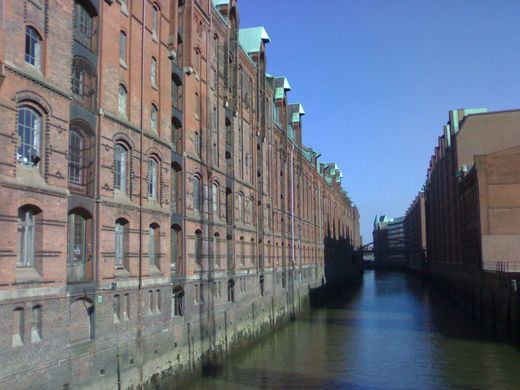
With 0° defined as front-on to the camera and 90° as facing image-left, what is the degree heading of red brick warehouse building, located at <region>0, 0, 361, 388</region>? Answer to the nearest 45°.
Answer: approximately 315°
